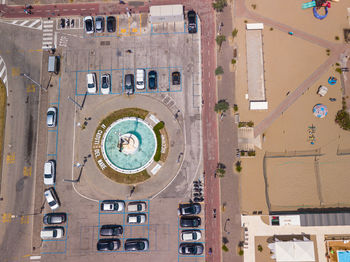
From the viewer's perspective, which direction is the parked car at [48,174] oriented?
toward the camera

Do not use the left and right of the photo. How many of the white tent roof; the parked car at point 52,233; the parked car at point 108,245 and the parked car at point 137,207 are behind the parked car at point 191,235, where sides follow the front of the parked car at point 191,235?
3

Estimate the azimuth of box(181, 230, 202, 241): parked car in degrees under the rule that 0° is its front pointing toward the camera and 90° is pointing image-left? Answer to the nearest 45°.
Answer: approximately 270°

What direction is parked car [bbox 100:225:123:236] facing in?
to the viewer's right

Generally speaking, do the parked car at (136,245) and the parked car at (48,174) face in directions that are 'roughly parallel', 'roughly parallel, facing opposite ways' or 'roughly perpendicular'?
roughly perpendicular

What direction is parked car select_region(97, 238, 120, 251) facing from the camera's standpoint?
to the viewer's right

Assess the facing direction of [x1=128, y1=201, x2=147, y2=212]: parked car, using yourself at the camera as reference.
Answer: facing to the right of the viewer
